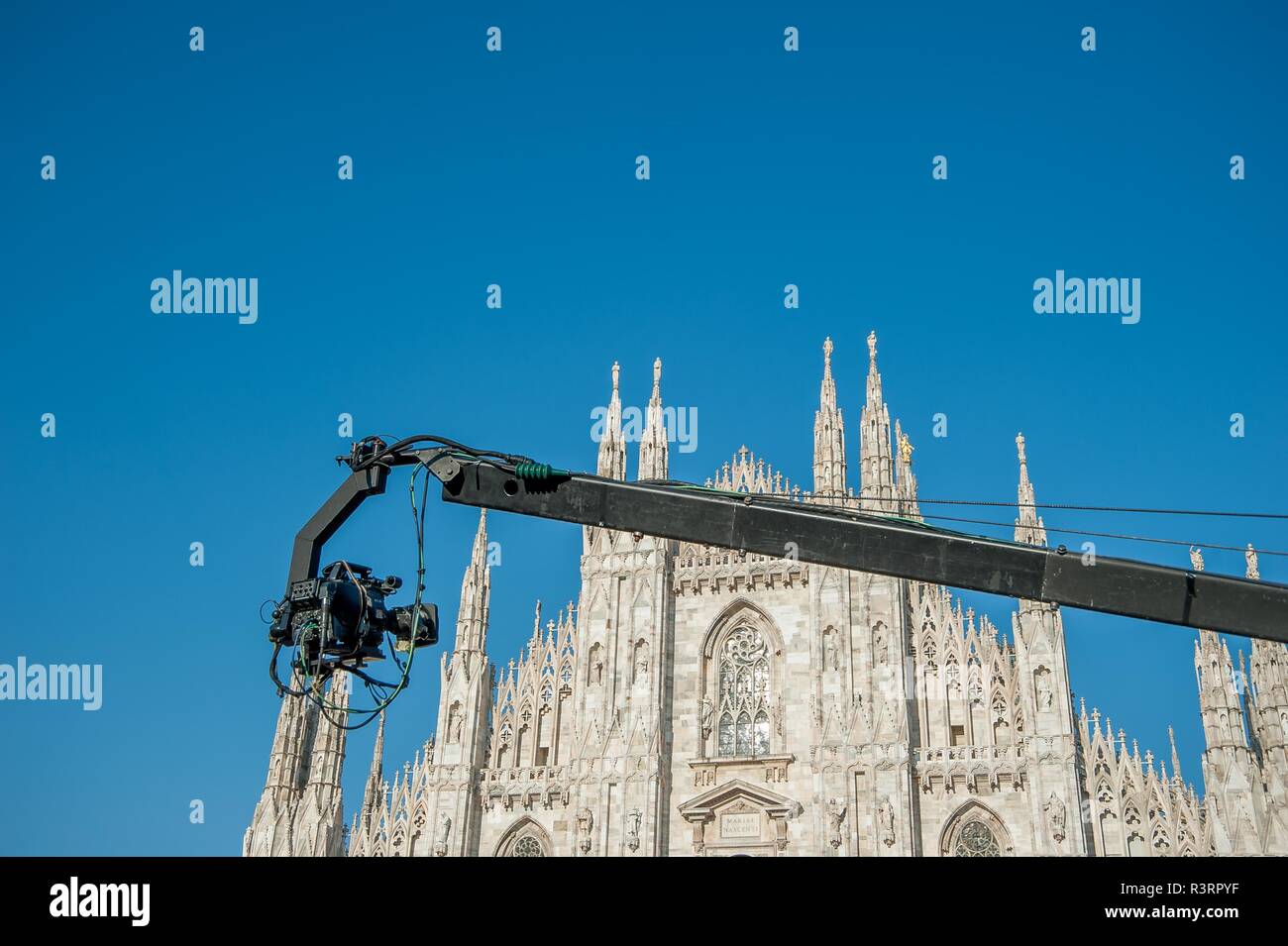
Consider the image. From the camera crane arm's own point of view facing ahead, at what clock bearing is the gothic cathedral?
The gothic cathedral is roughly at 3 o'clock from the camera crane arm.

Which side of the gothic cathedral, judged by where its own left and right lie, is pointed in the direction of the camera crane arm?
front

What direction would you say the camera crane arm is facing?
to the viewer's left

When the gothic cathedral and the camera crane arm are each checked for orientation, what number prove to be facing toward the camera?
1

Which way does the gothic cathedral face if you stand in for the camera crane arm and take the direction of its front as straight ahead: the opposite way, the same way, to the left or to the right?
to the left

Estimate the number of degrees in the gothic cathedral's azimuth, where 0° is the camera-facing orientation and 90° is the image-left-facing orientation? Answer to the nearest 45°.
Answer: approximately 0°

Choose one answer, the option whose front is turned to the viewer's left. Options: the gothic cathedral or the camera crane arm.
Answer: the camera crane arm
